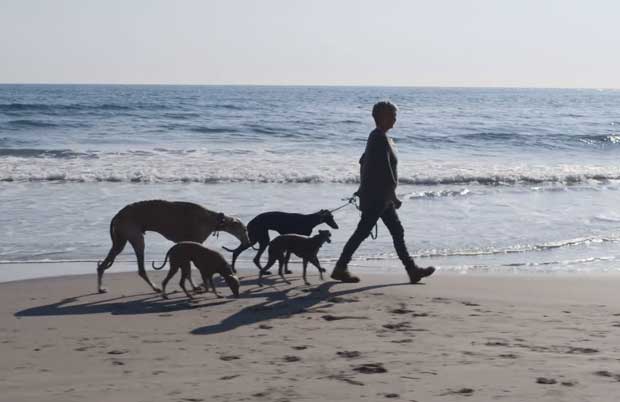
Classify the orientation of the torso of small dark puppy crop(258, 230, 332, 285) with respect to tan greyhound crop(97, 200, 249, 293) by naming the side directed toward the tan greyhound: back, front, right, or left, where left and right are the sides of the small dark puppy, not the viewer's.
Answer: back

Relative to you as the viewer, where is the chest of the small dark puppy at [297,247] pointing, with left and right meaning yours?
facing to the right of the viewer

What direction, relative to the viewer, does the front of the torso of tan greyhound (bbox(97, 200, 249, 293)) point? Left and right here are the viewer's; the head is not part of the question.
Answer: facing to the right of the viewer

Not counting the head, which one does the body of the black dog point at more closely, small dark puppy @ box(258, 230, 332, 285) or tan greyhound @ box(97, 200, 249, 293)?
the small dark puppy

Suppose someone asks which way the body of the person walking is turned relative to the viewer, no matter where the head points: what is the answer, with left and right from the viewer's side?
facing to the right of the viewer

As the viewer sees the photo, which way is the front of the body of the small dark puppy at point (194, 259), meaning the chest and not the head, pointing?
to the viewer's right

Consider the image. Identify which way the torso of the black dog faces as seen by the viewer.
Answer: to the viewer's right

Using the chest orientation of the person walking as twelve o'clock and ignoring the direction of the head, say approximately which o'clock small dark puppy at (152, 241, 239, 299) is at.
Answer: The small dark puppy is roughly at 5 o'clock from the person walking.

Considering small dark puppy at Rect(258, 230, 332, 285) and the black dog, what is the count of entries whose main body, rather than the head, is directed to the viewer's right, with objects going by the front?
2

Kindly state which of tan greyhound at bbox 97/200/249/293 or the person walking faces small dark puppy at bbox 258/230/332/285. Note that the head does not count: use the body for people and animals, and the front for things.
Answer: the tan greyhound
